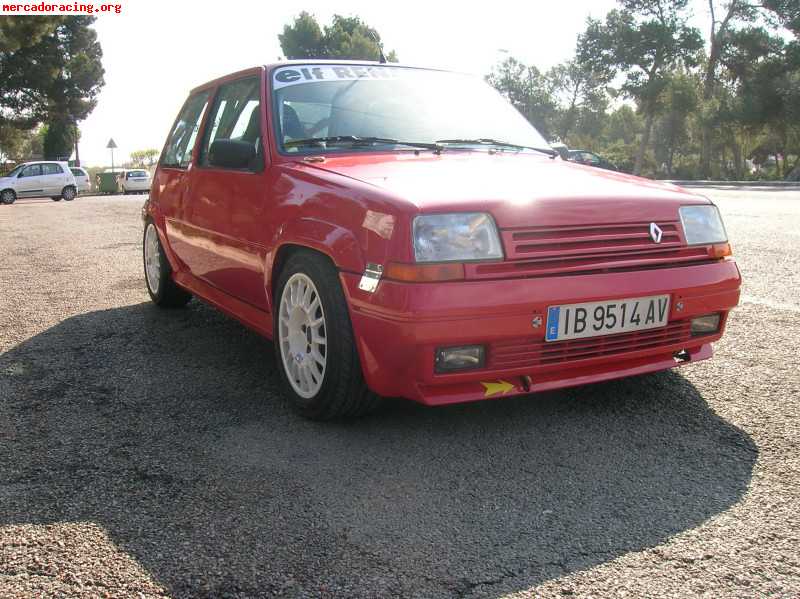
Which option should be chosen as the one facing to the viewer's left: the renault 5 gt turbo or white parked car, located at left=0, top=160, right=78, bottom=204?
the white parked car

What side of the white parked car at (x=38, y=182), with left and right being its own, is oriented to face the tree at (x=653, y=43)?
back

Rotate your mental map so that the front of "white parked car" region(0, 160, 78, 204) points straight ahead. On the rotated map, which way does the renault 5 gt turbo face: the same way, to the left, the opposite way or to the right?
to the left

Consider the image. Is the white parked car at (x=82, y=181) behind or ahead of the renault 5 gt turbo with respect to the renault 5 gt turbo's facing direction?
behind

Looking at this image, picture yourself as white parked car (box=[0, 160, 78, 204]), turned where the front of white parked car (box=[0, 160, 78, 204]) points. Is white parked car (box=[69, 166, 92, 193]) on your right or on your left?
on your right

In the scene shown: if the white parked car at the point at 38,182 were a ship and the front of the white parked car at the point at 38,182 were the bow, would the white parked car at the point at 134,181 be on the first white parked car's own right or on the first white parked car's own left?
on the first white parked car's own right

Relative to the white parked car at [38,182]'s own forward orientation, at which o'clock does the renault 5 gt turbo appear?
The renault 5 gt turbo is roughly at 9 o'clock from the white parked car.

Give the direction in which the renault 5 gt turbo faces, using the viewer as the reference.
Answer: facing the viewer and to the right of the viewer

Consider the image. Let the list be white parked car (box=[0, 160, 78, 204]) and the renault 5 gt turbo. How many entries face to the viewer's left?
1

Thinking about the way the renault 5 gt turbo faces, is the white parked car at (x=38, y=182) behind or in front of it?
behind

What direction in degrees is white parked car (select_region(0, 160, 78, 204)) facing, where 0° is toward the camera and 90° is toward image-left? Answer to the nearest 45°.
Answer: approximately 90°

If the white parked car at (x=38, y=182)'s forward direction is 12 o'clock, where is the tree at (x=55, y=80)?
The tree is roughly at 3 o'clock from the white parked car.

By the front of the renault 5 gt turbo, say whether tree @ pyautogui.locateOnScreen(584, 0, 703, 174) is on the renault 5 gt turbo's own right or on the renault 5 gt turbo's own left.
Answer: on the renault 5 gt turbo's own left
